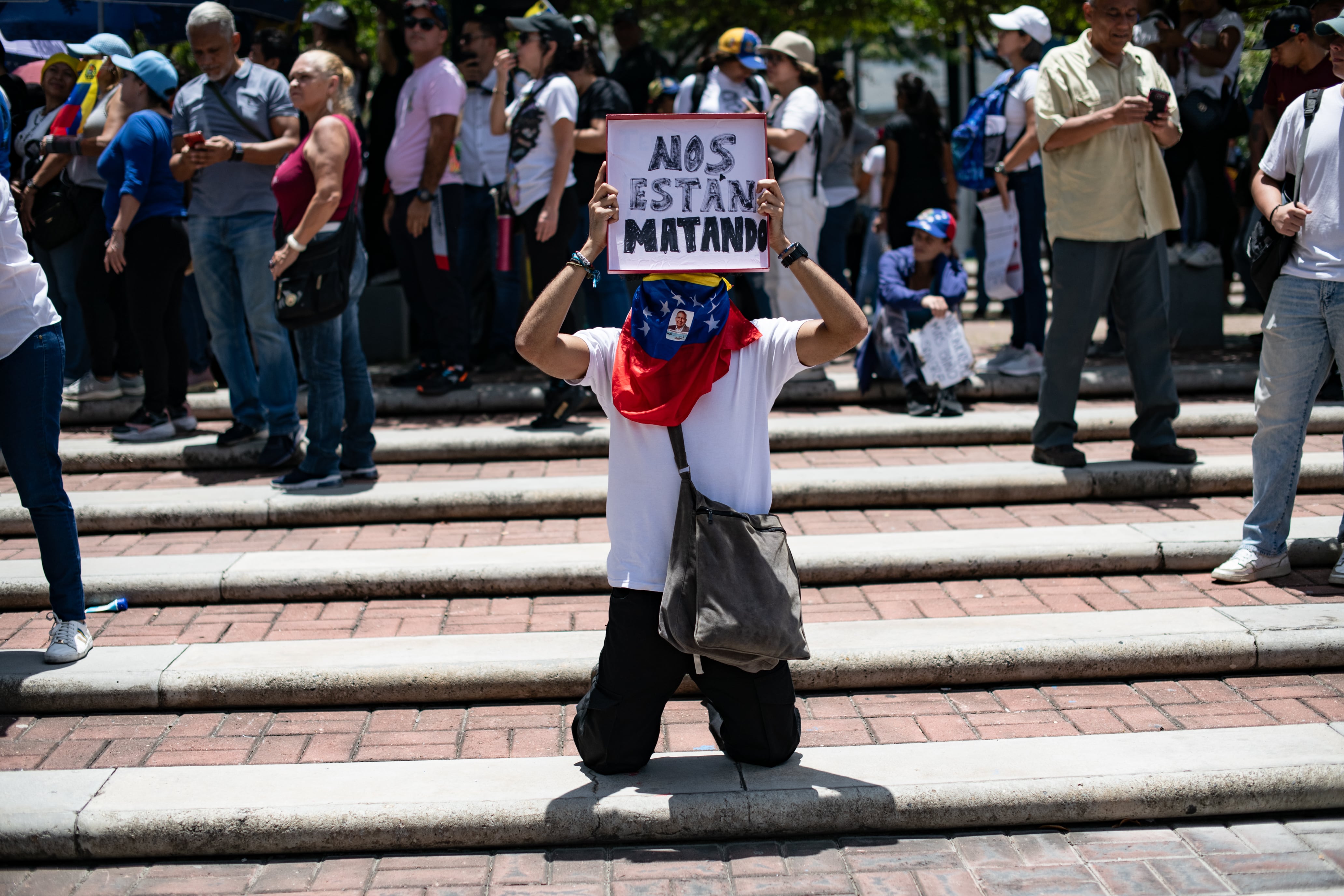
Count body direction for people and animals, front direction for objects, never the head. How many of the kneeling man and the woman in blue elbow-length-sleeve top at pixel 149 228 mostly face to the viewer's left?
1

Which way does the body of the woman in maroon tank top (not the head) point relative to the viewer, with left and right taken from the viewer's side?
facing to the left of the viewer

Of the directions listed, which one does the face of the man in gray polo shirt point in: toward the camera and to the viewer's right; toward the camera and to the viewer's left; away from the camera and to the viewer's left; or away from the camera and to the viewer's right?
toward the camera and to the viewer's left

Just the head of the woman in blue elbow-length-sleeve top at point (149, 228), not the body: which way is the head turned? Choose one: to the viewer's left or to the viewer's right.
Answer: to the viewer's left

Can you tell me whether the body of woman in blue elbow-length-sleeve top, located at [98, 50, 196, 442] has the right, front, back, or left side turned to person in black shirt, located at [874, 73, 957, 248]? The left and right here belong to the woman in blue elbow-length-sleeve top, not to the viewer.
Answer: back

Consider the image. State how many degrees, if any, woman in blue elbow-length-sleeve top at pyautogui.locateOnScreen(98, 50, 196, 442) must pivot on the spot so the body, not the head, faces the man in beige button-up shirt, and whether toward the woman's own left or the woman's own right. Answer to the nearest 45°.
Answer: approximately 135° to the woman's own left

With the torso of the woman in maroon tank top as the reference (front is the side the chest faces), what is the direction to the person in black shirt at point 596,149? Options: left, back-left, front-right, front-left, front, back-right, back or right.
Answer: back-right
